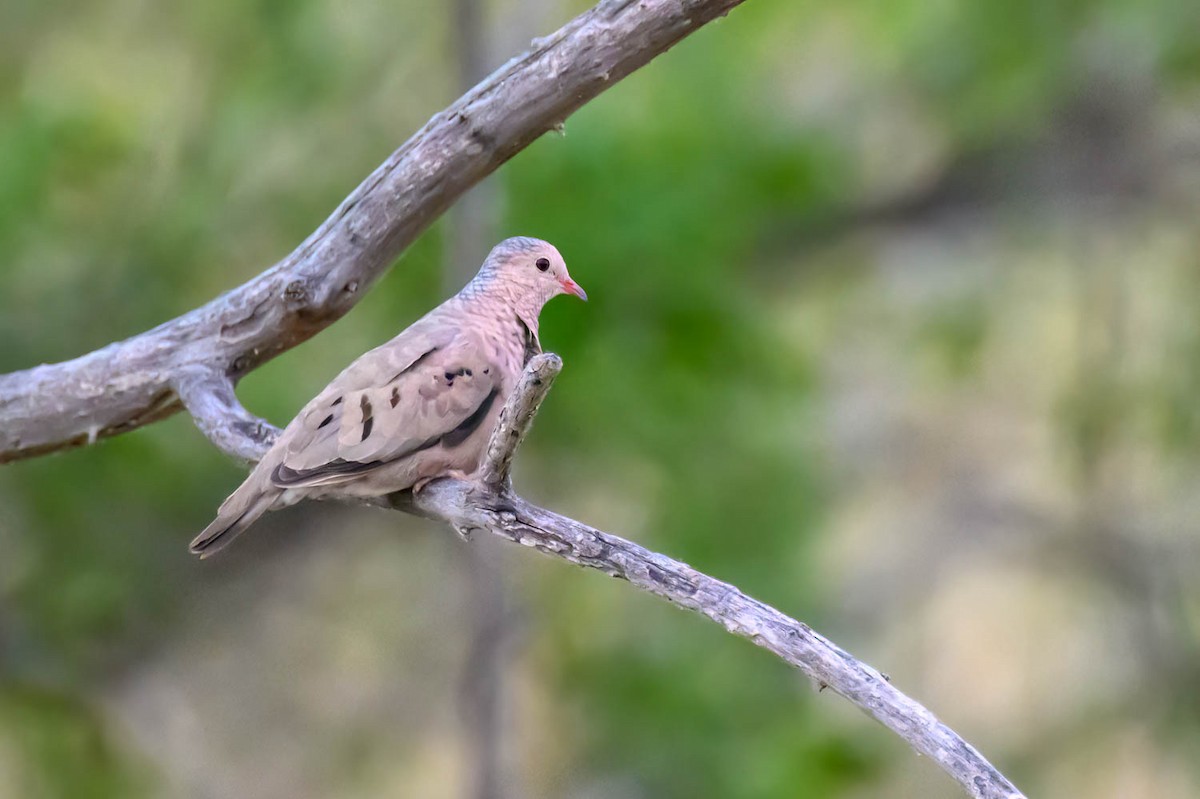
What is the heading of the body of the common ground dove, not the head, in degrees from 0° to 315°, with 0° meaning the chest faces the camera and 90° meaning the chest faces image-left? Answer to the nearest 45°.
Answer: approximately 270°
